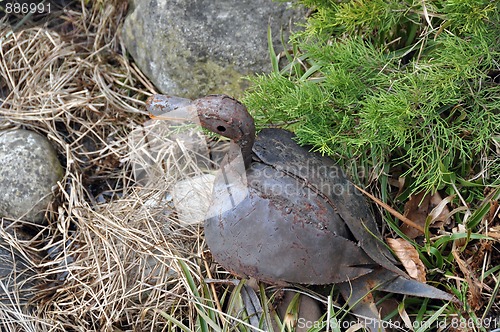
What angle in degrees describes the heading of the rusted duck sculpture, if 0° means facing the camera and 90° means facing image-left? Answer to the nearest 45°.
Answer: approximately 90°

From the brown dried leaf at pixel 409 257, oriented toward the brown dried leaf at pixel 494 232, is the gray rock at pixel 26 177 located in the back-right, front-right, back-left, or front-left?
back-left

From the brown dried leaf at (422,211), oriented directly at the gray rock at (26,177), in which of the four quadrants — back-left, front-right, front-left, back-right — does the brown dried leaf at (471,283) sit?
back-left

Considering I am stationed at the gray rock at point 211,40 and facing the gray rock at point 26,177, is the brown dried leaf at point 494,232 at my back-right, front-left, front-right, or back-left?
back-left

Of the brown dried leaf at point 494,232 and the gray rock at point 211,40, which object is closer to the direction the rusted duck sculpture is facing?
the gray rock

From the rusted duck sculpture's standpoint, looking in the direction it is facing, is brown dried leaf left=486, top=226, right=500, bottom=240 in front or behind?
behind
